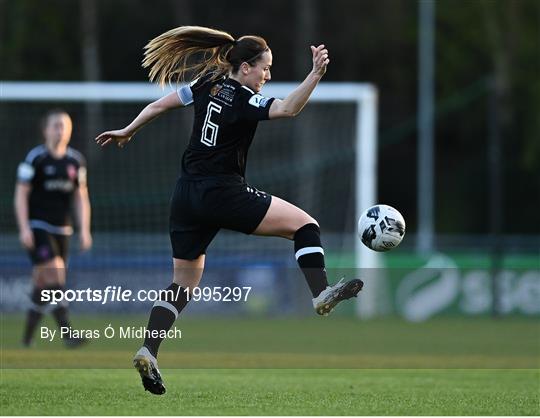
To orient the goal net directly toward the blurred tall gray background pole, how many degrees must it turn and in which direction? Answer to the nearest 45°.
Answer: approximately 135° to its left

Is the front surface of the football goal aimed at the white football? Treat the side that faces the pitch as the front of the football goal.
yes

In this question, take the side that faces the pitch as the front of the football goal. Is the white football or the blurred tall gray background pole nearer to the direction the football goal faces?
the white football

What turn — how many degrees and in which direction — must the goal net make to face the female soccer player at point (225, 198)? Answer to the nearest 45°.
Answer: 0° — it already faces them

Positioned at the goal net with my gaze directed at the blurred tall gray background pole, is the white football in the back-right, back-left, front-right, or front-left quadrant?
back-right
